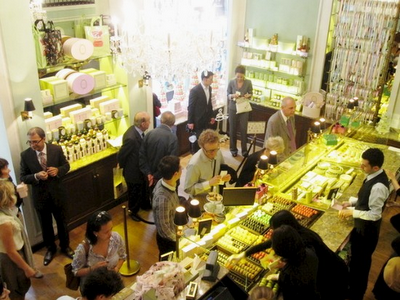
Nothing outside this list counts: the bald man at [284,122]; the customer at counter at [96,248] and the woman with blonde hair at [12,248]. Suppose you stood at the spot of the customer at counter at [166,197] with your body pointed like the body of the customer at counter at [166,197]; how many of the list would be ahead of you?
1

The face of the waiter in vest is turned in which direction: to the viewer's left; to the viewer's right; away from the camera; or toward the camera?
to the viewer's left

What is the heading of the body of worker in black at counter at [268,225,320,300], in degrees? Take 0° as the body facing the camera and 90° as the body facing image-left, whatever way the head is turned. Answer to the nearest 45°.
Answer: approximately 135°

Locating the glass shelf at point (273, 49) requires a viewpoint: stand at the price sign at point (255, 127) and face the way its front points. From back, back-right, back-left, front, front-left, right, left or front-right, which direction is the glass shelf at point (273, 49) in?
back

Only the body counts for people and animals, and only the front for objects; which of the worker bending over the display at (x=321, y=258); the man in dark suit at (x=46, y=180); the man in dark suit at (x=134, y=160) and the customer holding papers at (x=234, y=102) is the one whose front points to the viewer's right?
the man in dark suit at (x=134, y=160)

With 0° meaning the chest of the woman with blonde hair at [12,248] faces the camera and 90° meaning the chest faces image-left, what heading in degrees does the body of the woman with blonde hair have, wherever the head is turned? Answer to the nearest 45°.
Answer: approximately 270°

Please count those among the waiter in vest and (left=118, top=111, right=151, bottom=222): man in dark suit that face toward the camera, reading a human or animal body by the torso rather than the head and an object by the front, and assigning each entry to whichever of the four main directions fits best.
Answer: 0

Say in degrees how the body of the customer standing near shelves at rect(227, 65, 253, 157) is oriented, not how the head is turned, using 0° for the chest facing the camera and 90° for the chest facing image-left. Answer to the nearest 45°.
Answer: approximately 0°

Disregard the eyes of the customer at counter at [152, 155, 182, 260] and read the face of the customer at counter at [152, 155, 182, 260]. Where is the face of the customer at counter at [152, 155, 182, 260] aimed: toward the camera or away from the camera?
away from the camera

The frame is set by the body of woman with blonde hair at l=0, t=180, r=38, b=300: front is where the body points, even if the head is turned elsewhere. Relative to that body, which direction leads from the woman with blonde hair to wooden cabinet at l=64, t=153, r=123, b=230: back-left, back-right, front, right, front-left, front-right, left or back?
front-left

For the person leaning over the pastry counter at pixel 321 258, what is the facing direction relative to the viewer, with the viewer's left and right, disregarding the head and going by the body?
facing to the left of the viewer

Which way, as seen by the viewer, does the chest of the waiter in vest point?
to the viewer's left

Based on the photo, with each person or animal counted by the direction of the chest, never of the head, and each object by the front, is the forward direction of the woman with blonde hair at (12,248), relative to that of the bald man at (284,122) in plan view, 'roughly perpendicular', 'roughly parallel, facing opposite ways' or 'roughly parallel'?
roughly perpendicular
